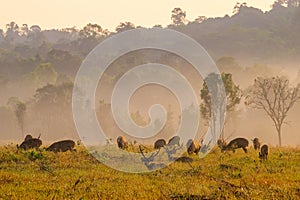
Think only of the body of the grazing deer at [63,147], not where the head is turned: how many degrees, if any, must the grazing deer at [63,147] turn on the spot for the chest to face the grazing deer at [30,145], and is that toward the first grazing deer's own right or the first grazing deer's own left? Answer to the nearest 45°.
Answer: approximately 45° to the first grazing deer's own right

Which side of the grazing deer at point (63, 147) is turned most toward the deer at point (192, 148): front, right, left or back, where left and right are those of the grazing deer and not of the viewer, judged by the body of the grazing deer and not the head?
back

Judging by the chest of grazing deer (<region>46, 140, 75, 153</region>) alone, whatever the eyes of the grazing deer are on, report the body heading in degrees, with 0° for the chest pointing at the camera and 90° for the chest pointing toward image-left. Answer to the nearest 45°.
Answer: approximately 90°

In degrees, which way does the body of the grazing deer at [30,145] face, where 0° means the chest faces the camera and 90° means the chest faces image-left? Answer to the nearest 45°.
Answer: approximately 90°

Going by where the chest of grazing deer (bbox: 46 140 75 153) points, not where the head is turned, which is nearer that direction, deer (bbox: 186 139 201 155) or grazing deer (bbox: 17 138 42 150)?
the grazing deer

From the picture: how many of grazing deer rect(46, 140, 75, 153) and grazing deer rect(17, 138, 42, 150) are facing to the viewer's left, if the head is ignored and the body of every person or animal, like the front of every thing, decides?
2

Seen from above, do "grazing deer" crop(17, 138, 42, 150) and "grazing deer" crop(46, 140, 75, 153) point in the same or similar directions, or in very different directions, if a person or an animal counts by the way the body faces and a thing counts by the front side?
same or similar directions

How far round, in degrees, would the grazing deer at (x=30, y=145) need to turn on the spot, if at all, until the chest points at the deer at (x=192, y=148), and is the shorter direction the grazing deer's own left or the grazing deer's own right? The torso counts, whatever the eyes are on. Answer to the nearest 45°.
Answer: approximately 180°

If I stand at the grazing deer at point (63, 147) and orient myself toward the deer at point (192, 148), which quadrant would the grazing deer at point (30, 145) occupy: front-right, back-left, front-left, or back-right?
back-left

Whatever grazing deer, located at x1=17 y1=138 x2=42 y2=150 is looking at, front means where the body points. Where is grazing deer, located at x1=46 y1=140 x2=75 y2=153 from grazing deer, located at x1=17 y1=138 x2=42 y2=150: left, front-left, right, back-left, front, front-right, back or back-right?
back-left
